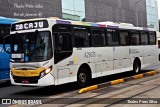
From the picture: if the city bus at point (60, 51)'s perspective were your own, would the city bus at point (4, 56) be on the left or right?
on its right

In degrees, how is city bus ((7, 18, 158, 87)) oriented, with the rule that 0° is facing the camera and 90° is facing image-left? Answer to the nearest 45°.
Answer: approximately 45°
